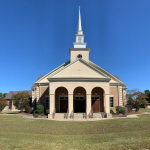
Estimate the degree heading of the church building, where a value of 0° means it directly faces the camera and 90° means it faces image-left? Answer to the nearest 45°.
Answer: approximately 0°

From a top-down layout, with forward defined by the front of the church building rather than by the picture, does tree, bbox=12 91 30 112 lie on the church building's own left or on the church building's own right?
on the church building's own right

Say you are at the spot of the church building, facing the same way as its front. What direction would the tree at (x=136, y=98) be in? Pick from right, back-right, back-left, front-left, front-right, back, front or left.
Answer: back-left
